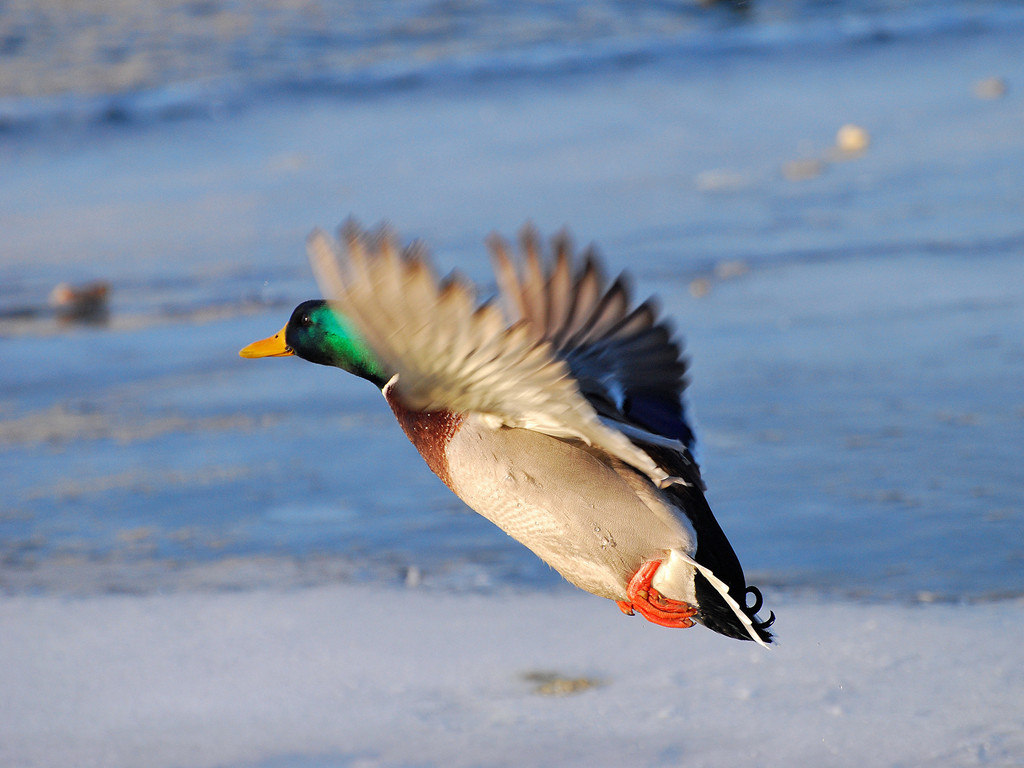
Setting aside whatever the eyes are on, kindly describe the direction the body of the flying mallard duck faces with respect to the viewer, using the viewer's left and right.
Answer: facing to the left of the viewer
